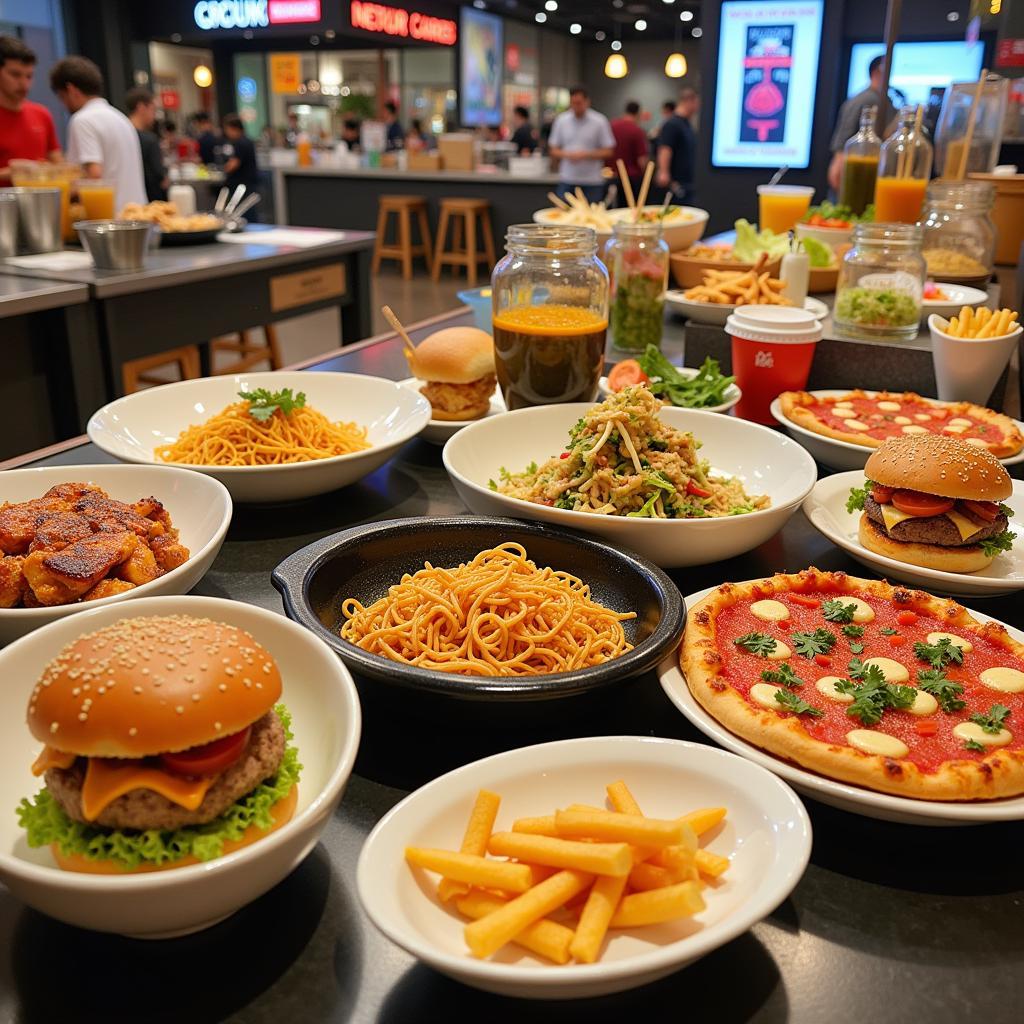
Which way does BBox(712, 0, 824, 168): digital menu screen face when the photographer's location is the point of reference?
facing the viewer

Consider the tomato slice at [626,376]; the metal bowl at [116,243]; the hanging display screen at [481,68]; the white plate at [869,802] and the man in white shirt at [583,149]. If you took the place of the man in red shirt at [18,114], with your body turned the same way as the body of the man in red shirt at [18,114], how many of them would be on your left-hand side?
2

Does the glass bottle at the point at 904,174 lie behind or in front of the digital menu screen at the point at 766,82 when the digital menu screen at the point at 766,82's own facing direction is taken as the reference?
in front

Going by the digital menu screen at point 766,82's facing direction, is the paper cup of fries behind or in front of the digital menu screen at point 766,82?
in front

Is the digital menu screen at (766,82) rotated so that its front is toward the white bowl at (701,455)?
yes

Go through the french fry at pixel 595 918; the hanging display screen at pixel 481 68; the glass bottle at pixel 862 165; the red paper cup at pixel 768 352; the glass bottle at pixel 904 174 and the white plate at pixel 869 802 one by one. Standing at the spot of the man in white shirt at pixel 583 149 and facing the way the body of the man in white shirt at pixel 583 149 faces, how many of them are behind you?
1

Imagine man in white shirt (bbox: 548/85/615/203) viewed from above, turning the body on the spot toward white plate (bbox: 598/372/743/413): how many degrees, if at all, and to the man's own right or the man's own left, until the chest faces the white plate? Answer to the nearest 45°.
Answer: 0° — they already face it

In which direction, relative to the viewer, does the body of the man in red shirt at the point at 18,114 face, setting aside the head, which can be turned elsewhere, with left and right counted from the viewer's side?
facing the viewer and to the right of the viewer

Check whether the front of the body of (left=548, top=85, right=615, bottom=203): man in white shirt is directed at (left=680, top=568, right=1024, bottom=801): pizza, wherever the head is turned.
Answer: yes

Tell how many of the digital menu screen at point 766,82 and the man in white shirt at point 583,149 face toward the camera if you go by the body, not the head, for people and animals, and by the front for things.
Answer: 2

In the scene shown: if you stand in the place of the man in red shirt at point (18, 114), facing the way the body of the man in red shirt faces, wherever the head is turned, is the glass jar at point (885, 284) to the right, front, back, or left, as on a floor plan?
front

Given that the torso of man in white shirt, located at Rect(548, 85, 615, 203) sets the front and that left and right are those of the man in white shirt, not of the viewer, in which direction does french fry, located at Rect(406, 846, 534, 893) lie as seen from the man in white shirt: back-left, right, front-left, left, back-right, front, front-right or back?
front

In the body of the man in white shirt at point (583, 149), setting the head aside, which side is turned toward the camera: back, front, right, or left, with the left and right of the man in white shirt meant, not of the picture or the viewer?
front

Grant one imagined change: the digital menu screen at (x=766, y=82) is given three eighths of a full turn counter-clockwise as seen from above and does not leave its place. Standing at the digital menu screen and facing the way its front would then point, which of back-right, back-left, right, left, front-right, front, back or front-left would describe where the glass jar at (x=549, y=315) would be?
back-right

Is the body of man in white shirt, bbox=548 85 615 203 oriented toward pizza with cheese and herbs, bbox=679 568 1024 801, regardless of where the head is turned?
yes

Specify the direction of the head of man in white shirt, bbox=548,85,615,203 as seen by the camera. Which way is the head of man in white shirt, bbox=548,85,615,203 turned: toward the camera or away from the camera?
toward the camera
